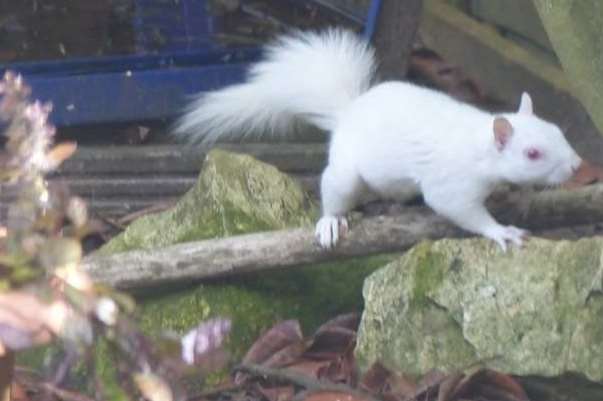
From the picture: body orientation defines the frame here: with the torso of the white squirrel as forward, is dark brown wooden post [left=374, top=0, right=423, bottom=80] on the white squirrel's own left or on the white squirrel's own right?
on the white squirrel's own left

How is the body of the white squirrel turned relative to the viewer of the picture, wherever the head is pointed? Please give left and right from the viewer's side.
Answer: facing to the right of the viewer
